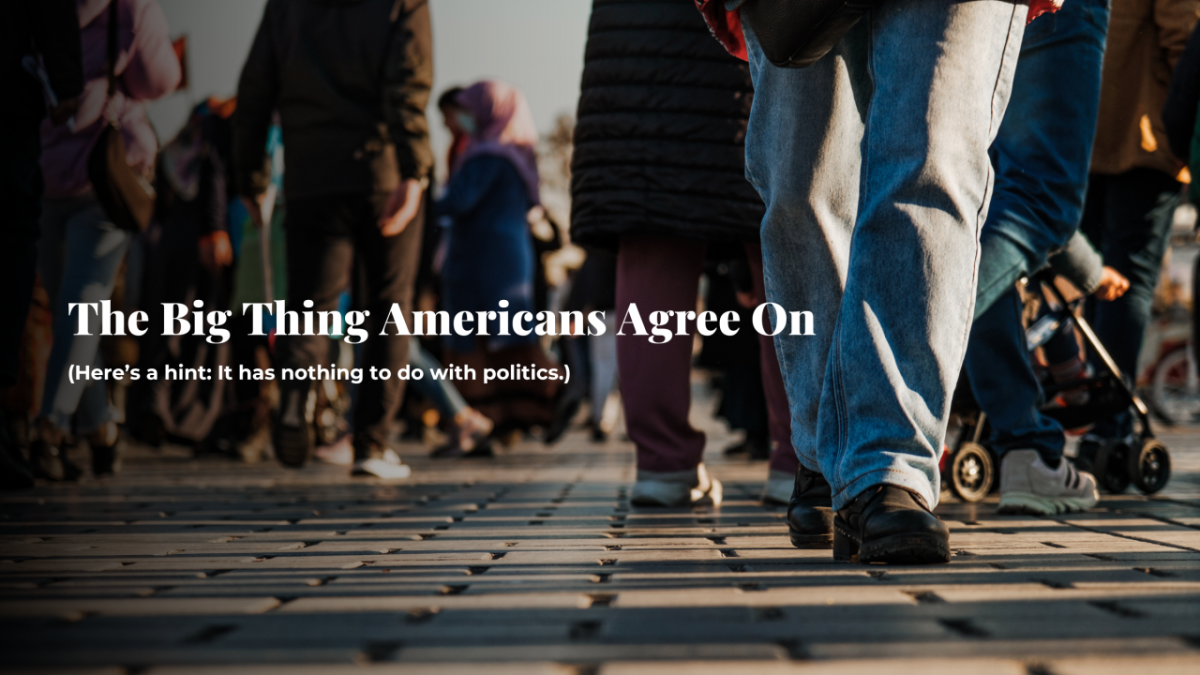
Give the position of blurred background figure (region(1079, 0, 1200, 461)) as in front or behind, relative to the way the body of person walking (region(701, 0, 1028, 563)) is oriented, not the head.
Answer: behind

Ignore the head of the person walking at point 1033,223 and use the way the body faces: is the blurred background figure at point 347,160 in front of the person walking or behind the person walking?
behind

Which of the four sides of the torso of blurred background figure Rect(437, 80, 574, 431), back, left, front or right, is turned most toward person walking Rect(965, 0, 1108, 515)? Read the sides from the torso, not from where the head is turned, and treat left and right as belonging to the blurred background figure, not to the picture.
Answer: left
